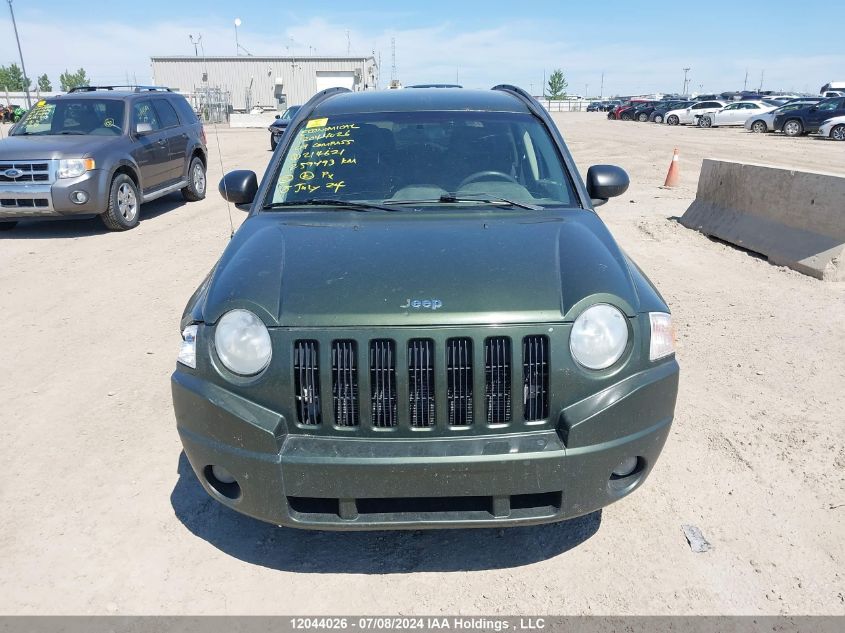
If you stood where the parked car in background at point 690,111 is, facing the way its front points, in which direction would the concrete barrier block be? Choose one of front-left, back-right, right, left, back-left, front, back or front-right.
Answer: left

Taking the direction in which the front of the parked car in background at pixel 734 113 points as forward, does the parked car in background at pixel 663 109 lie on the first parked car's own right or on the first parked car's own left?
on the first parked car's own right

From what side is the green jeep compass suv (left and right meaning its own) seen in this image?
front

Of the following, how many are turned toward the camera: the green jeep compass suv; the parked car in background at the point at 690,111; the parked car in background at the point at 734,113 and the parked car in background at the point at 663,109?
1

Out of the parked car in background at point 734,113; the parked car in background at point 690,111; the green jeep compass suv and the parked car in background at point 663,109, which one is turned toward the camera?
the green jeep compass suv

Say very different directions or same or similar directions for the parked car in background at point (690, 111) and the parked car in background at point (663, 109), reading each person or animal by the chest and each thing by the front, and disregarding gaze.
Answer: same or similar directions

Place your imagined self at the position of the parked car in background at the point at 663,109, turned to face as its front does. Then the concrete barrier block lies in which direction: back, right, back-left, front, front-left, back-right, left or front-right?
left

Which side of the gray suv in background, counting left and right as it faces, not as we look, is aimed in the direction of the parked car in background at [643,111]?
back

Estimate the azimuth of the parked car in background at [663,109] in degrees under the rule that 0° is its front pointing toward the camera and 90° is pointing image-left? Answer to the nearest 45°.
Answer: approximately 90°

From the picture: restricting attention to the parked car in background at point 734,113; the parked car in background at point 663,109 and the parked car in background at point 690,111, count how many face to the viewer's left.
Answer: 3

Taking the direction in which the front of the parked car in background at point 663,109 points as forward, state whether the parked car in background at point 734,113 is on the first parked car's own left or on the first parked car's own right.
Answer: on the first parked car's own left

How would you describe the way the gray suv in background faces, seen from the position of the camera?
facing the viewer and to the left of the viewer

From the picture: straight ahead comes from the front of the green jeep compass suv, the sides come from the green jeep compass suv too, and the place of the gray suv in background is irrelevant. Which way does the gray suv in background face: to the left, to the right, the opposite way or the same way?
the same way

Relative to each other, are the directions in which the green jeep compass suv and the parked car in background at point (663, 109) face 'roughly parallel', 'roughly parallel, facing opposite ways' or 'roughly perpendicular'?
roughly perpendicular

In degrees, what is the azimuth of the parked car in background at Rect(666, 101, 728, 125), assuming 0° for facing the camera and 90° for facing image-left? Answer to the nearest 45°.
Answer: approximately 90°

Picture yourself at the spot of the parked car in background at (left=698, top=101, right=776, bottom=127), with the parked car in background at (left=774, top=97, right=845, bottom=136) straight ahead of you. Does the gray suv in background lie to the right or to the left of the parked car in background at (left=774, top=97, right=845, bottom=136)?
right
